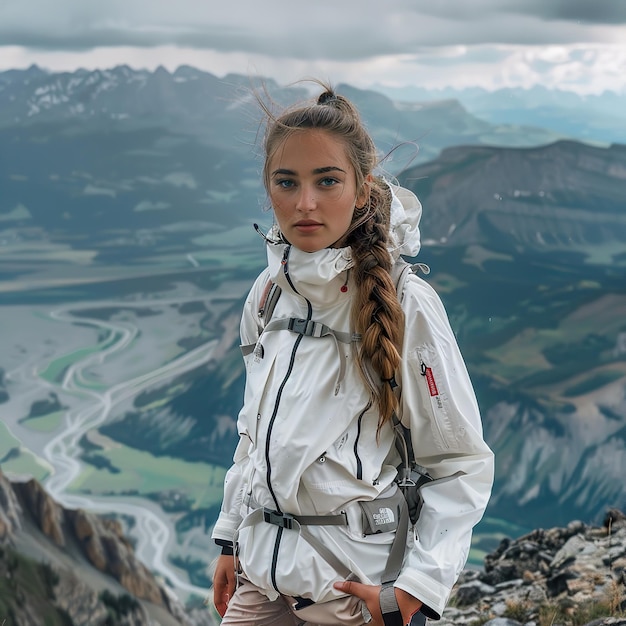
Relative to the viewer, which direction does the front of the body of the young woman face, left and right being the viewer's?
facing the viewer and to the left of the viewer
